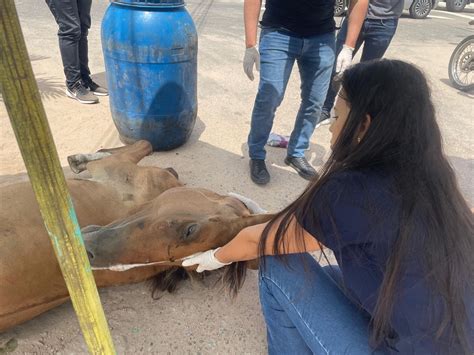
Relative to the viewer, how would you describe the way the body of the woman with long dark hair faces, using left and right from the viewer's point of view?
facing away from the viewer and to the left of the viewer

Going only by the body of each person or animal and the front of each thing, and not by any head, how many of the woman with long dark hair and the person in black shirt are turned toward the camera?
1

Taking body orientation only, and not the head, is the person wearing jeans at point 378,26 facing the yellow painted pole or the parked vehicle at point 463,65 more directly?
the yellow painted pole

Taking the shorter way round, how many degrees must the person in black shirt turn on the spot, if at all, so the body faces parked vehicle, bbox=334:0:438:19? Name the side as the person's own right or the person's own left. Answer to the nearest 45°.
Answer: approximately 180°

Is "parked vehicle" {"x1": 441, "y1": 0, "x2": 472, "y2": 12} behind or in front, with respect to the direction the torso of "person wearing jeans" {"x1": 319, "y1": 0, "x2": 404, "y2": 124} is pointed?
behind

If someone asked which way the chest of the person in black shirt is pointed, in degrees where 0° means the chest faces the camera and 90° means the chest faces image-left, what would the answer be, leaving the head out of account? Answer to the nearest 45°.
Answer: approximately 0°

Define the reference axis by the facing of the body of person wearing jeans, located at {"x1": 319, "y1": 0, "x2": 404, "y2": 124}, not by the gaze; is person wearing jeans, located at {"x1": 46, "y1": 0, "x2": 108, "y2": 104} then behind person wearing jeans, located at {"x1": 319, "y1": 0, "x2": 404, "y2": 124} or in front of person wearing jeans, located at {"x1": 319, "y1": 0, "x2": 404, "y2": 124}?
in front

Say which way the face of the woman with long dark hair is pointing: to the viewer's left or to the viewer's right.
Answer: to the viewer's left

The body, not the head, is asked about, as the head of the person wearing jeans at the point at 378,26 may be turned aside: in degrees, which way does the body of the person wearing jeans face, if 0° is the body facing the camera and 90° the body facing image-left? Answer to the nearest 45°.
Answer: approximately 45°
